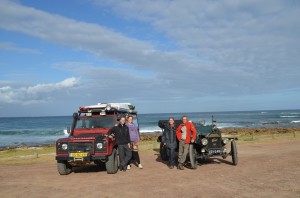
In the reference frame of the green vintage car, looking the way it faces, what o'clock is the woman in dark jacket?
The woman in dark jacket is roughly at 4 o'clock from the green vintage car.

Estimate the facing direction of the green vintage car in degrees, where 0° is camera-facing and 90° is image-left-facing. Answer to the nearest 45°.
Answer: approximately 315°

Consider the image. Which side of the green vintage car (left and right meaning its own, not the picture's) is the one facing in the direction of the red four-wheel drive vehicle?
right

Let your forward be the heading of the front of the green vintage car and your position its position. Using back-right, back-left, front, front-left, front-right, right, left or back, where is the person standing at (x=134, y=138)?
back-right

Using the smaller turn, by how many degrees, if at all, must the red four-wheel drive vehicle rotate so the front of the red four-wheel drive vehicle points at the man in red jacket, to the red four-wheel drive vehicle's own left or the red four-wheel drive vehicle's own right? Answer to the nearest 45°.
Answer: approximately 135° to the red four-wheel drive vehicle's own left

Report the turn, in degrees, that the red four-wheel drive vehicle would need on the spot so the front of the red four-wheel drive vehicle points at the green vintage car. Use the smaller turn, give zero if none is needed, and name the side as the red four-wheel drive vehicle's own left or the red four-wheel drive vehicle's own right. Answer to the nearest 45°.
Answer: approximately 135° to the red four-wheel drive vehicle's own left
